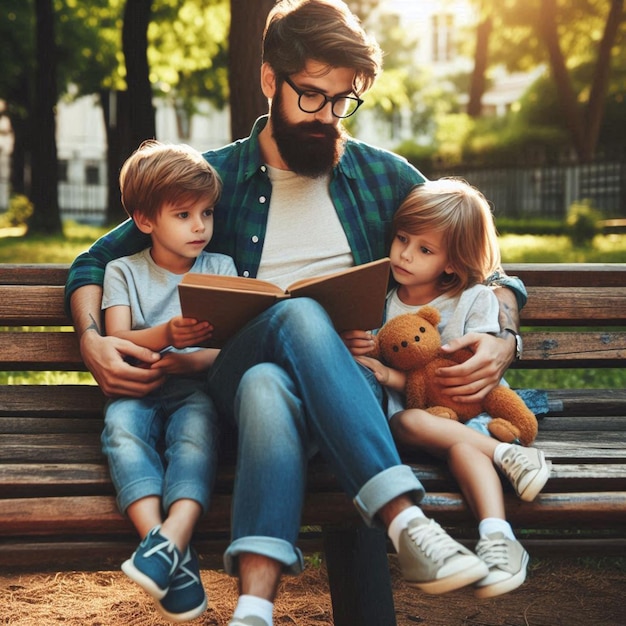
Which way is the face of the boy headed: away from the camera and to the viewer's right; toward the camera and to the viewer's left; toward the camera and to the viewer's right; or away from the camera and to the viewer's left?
toward the camera and to the viewer's right

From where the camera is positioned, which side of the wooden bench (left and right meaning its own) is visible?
front

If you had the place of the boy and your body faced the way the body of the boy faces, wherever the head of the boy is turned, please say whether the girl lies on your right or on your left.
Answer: on your left

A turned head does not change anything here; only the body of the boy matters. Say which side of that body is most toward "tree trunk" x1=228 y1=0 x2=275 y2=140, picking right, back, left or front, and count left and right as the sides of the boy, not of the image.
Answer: back

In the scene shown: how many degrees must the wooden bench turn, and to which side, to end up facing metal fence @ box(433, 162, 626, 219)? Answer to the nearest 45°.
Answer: approximately 180°

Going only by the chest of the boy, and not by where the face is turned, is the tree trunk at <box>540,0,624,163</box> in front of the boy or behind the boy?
behind

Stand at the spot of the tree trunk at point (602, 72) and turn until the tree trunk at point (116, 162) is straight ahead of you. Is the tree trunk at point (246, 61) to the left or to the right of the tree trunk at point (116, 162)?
left

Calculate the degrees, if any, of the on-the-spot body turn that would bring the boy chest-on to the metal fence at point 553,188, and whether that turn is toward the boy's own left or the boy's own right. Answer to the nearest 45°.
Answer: approximately 135° to the boy's own left

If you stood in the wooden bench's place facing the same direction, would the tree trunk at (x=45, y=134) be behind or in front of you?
behind

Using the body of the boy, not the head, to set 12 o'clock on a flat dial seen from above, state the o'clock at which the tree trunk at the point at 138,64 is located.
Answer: The tree trunk is roughly at 6 o'clock from the boy.

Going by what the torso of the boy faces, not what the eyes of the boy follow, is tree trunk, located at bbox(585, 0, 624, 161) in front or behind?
behind

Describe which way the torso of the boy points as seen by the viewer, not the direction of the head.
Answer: toward the camera

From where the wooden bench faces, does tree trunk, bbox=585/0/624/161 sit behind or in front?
behind

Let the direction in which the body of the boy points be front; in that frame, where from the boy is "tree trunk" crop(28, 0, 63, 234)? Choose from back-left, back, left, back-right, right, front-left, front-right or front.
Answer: back
